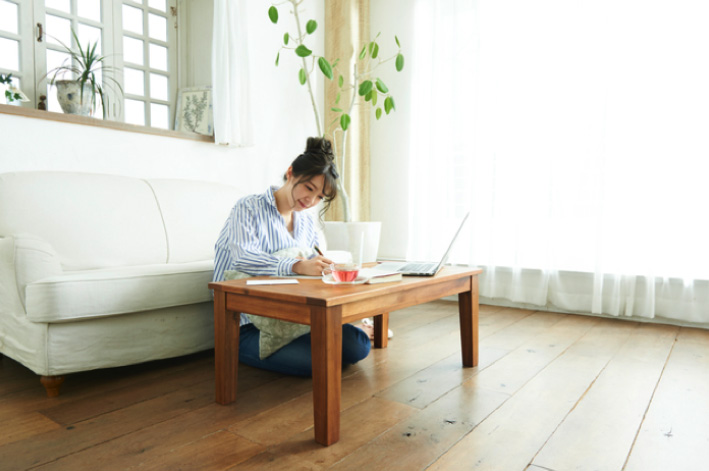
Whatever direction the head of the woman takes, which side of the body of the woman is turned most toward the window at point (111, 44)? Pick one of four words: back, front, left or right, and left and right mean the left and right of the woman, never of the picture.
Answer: back

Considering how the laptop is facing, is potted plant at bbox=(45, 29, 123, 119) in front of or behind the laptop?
in front

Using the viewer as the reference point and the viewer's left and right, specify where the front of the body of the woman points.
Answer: facing the viewer and to the right of the viewer

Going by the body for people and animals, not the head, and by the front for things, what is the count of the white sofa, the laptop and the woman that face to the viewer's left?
1

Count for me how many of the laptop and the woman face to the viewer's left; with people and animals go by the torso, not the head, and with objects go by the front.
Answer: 1

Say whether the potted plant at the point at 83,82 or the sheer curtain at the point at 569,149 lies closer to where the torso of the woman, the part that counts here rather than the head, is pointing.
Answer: the sheer curtain

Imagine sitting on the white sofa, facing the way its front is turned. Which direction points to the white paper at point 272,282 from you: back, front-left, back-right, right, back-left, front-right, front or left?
front

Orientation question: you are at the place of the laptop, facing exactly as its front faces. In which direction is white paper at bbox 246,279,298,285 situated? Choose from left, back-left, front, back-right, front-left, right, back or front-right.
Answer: front-left

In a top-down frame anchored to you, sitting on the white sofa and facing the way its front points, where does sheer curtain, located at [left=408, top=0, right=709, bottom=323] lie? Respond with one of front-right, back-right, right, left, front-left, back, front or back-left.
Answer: front-left

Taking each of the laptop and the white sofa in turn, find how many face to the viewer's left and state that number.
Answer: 1

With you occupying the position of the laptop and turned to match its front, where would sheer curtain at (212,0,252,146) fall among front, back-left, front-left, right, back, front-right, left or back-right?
front-right

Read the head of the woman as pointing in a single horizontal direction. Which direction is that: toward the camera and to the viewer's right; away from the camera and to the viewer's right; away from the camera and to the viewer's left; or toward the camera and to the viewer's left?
toward the camera and to the viewer's right

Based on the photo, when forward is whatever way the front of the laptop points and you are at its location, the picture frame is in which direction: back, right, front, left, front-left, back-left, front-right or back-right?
front-right

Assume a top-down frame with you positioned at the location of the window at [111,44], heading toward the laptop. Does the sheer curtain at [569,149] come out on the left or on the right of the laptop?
left

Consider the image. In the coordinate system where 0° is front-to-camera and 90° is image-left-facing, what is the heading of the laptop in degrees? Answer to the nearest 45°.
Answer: approximately 90°

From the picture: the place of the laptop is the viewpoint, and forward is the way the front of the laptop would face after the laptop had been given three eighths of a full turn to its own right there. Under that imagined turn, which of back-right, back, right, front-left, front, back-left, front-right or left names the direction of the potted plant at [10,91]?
back-left
